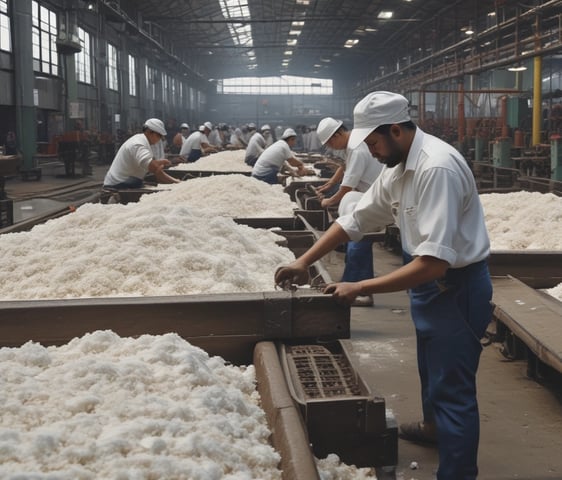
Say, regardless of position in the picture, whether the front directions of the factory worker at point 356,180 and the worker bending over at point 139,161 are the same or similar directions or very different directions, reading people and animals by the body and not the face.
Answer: very different directions

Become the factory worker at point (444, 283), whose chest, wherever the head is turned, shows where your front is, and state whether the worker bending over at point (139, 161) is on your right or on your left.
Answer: on your right

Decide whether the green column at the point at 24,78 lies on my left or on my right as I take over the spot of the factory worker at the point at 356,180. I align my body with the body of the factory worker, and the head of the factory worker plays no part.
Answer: on my right

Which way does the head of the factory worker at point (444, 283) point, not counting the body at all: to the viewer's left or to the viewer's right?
to the viewer's left

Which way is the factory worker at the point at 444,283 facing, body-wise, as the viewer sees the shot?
to the viewer's left

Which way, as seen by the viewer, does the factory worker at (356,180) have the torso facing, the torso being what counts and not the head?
to the viewer's left

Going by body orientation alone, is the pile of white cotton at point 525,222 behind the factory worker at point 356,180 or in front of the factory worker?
behind

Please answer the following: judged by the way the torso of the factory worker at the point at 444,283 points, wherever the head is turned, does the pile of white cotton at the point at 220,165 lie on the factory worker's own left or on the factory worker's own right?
on the factory worker's own right
